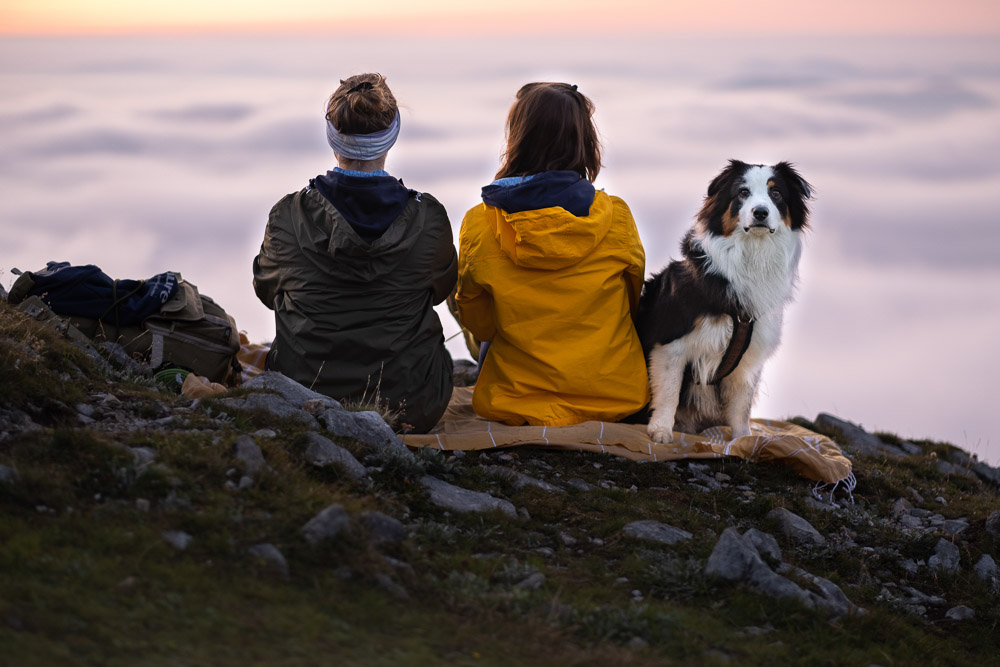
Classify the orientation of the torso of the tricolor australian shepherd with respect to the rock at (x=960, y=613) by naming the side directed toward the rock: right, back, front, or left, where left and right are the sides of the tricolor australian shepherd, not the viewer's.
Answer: front

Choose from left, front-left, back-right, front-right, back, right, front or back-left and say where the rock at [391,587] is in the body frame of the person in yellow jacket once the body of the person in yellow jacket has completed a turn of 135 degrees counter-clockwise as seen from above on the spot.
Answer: front-left

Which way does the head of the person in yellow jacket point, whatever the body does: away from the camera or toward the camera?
away from the camera

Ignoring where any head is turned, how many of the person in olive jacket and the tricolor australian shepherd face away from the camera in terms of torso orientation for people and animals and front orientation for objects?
1

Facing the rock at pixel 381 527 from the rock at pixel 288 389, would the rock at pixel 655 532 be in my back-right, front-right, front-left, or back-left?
front-left

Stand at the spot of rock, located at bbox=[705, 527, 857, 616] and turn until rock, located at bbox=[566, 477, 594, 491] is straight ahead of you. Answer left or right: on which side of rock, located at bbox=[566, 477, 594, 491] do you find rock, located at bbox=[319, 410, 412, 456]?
left

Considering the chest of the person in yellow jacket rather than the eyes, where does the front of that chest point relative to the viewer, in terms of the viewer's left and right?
facing away from the viewer

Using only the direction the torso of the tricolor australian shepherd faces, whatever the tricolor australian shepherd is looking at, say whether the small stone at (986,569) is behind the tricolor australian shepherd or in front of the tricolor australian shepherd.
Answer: in front

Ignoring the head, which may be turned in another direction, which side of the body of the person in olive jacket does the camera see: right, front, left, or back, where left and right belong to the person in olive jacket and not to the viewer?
back

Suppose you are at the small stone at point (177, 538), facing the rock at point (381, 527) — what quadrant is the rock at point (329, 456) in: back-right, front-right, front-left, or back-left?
front-left

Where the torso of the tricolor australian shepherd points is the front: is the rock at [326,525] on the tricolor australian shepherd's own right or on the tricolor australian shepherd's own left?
on the tricolor australian shepherd's own right

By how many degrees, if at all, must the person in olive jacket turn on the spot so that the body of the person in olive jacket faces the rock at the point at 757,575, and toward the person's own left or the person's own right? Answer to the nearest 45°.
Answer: approximately 135° to the person's own right

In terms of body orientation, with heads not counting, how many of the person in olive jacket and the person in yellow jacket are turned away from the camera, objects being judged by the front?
2

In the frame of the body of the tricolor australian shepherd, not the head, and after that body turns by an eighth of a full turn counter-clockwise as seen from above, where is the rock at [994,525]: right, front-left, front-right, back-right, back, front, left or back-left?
front

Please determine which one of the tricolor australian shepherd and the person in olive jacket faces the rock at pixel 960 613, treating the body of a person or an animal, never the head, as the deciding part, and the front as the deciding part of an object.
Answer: the tricolor australian shepherd

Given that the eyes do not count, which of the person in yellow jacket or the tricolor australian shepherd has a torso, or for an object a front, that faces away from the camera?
the person in yellow jacket

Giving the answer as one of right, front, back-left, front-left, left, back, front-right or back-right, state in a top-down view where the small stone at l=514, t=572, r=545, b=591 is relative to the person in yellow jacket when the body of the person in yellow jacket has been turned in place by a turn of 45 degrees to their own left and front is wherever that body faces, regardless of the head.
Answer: back-left

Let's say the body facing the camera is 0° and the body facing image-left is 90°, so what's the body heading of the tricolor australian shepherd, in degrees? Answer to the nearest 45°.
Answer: approximately 315°
